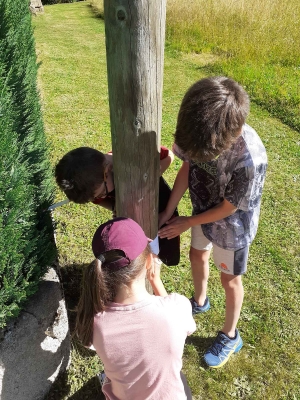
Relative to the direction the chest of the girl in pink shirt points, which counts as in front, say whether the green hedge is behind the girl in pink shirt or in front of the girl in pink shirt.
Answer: in front

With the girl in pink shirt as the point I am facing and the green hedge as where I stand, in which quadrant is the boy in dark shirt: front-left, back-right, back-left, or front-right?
front-left

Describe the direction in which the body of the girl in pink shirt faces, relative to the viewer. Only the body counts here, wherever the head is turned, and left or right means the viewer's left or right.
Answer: facing away from the viewer

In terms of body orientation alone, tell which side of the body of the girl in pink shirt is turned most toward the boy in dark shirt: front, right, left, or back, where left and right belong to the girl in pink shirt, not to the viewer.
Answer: front

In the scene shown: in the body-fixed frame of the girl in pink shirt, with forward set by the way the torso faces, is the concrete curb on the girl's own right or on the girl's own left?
on the girl's own left

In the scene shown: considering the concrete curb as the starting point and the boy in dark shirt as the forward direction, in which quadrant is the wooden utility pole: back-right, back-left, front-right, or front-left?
front-right

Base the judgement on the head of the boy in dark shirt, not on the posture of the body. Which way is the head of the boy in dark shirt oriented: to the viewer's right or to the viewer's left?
to the viewer's right
